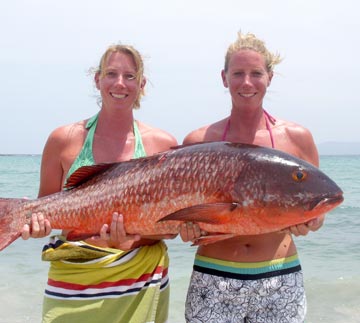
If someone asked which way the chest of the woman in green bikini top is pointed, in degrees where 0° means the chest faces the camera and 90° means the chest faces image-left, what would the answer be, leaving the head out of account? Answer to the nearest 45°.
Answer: approximately 0°

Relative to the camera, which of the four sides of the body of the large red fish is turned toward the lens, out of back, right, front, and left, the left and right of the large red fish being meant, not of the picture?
right
